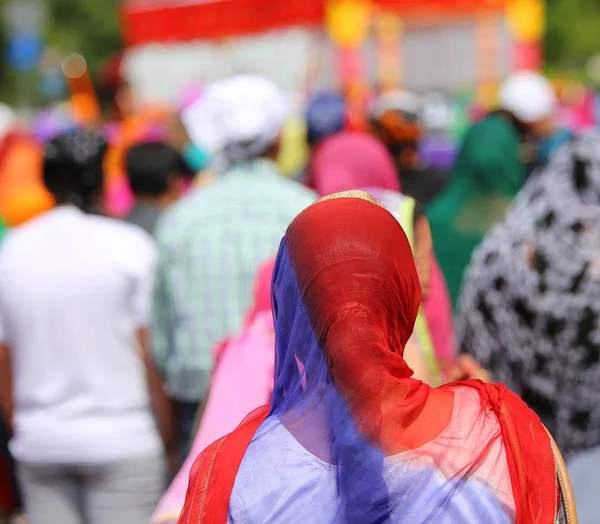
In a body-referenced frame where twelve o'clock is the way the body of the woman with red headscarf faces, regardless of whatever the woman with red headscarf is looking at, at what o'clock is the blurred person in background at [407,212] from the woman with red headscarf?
The blurred person in background is roughly at 12 o'clock from the woman with red headscarf.

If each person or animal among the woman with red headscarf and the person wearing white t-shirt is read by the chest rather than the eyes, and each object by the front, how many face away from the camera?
2

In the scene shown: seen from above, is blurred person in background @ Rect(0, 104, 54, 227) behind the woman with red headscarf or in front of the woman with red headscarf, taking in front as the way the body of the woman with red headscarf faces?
in front

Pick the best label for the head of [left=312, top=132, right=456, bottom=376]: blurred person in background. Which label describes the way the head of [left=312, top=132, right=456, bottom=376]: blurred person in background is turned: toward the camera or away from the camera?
away from the camera

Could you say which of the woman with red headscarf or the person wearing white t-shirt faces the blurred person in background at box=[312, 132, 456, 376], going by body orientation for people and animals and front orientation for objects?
the woman with red headscarf

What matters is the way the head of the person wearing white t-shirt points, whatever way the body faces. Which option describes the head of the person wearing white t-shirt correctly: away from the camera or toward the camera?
away from the camera

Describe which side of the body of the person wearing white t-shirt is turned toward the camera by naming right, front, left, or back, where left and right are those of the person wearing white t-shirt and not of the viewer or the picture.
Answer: back

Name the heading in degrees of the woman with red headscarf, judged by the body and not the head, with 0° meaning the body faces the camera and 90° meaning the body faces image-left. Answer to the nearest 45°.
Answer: approximately 180°

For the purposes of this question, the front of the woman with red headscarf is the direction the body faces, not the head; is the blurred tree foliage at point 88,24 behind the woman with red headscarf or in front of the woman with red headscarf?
in front

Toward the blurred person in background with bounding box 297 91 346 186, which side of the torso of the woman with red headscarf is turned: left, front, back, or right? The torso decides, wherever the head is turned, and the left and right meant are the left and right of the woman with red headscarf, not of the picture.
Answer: front

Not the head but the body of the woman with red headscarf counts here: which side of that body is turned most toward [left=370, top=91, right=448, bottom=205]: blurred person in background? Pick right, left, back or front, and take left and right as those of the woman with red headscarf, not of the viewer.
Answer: front

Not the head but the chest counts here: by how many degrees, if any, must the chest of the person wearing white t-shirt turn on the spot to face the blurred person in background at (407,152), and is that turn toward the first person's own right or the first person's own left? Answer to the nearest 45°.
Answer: approximately 45° to the first person's own right

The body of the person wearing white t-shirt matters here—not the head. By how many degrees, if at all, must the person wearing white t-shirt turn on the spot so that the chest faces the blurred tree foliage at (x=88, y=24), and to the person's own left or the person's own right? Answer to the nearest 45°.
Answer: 0° — they already face it
